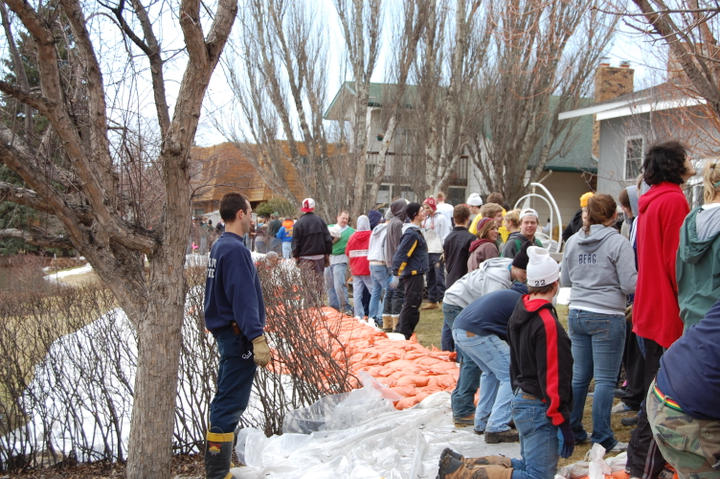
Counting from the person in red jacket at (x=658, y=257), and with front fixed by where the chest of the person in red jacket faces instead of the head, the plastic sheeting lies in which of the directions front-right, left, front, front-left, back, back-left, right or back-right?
back-left

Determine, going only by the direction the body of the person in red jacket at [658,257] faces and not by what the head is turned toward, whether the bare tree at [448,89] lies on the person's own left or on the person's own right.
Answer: on the person's own left

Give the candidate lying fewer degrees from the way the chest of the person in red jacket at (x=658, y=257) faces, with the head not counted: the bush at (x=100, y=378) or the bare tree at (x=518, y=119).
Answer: the bare tree

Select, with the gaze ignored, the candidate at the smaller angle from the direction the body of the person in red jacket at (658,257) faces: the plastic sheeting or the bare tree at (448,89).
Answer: the bare tree

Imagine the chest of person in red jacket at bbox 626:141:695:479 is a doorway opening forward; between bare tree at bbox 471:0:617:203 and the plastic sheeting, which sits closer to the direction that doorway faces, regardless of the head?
the bare tree
